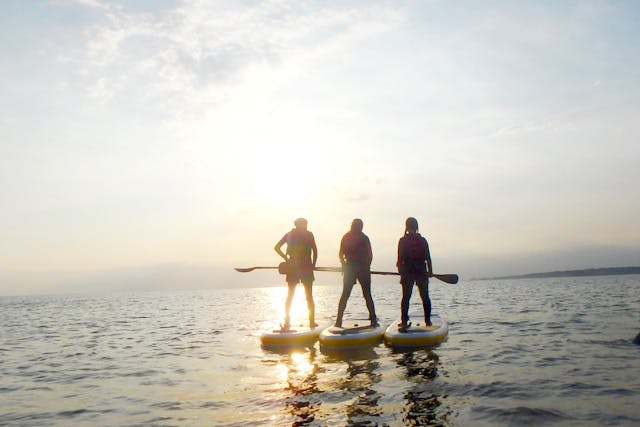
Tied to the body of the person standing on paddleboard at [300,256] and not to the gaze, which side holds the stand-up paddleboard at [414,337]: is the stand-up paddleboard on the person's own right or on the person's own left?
on the person's own right

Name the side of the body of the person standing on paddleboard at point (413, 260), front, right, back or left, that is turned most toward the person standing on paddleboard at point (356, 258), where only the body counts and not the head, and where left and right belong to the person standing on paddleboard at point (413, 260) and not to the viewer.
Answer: left

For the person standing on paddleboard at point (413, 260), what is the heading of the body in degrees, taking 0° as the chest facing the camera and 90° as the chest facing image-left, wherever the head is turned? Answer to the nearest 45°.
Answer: approximately 180°

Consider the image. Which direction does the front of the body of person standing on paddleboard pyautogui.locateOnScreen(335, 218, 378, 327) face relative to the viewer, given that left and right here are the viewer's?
facing away from the viewer

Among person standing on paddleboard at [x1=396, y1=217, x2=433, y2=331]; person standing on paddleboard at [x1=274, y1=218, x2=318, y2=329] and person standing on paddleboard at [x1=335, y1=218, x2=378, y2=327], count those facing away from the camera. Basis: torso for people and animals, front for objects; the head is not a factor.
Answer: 3

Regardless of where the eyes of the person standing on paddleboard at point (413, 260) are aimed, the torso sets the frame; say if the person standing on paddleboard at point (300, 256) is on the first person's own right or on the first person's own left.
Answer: on the first person's own left

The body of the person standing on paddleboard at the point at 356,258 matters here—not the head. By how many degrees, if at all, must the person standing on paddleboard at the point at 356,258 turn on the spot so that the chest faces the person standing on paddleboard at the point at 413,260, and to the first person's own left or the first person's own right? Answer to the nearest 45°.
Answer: approximately 90° to the first person's own right

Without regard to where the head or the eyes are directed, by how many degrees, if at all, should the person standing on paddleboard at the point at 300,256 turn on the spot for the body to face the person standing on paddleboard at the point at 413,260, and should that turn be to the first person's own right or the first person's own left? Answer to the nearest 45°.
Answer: approximately 90° to the first person's own right

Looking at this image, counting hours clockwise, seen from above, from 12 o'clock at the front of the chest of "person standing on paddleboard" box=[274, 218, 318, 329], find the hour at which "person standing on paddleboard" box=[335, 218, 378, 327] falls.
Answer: "person standing on paddleboard" box=[335, 218, 378, 327] is roughly at 4 o'clock from "person standing on paddleboard" box=[274, 218, 318, 329].

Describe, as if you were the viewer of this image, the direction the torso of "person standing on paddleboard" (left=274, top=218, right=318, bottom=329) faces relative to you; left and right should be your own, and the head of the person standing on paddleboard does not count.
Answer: facing away from the viewer
